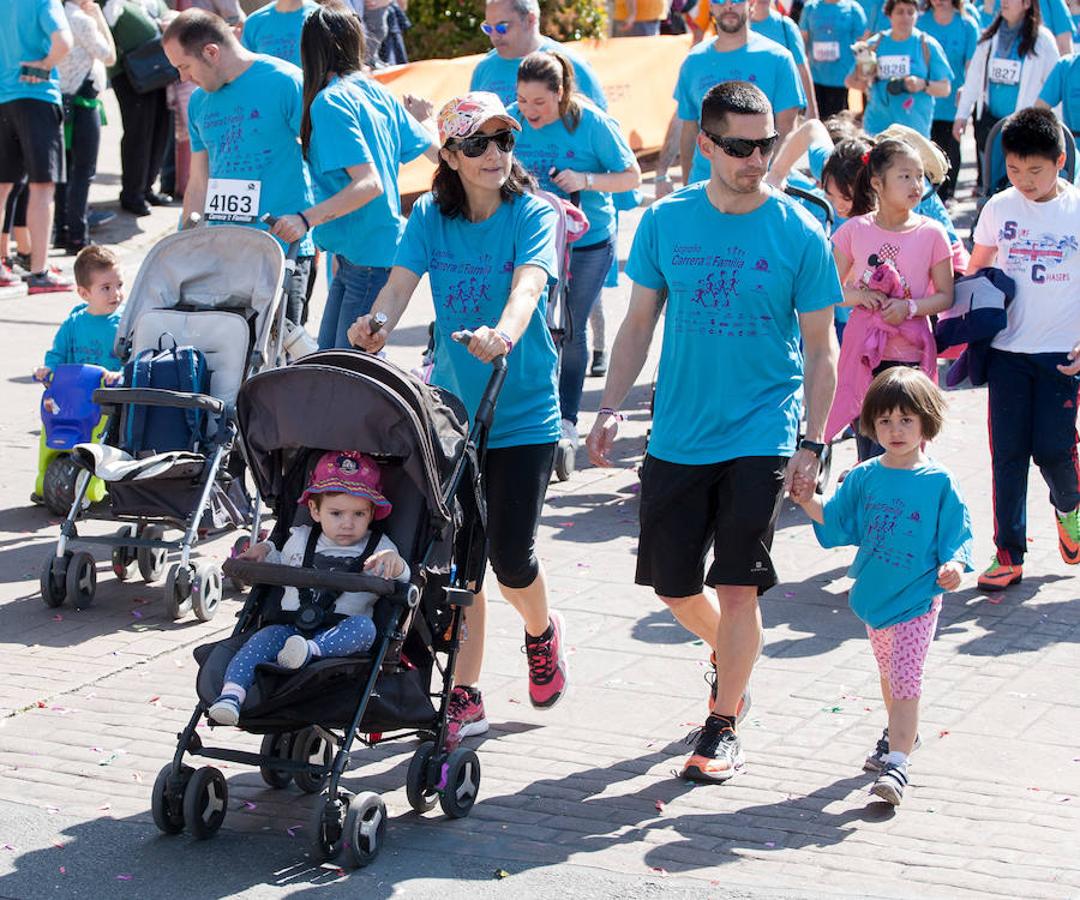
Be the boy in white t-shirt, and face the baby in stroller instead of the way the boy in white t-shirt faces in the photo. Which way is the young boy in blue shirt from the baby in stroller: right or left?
right

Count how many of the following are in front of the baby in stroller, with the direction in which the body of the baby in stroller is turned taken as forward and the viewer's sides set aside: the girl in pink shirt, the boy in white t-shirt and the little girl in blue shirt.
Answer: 0

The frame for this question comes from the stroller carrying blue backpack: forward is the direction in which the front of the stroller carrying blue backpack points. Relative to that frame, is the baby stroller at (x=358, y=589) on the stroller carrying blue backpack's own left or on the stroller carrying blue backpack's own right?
on the stroller carrying blue backpack's own left

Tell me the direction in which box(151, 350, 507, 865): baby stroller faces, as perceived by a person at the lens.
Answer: facing the viewer and to the left of the viewer

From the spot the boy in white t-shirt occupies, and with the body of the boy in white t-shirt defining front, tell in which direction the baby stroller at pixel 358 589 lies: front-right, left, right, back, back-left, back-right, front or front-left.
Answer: front-right

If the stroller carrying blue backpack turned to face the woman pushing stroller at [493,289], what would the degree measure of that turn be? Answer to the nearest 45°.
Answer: approximately 90° to its left

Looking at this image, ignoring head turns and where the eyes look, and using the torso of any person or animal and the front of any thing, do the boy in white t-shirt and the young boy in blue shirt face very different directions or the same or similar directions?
same or similar directions

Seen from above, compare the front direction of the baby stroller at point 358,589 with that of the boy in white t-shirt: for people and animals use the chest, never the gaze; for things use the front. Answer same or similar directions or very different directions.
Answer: same or similar directions

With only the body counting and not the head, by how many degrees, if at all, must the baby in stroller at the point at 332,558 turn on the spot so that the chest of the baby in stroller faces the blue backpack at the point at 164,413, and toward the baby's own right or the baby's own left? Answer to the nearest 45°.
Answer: approximately 135° to the baby's own right

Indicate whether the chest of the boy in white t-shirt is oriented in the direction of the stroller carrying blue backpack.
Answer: no

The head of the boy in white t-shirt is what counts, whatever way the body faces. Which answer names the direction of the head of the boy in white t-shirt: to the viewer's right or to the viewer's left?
to the viewer's left

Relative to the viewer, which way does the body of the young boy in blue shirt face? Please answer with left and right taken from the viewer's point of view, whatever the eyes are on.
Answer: facing the viewer

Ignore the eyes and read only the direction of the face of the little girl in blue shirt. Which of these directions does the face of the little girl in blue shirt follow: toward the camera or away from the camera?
toward the camera

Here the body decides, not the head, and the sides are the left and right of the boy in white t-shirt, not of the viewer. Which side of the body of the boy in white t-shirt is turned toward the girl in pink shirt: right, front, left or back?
right

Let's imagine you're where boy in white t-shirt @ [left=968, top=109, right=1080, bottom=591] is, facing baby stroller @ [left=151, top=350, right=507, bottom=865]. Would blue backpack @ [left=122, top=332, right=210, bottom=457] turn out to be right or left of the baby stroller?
right

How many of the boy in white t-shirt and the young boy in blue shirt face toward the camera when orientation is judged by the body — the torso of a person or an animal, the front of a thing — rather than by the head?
2

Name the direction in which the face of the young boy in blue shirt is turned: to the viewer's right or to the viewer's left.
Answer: to the viewer's right

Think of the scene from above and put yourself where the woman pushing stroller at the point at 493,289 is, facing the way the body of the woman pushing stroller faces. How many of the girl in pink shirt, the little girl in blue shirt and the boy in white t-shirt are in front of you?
0

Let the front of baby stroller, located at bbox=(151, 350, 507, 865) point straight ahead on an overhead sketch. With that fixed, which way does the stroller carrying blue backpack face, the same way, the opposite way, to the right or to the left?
the same way

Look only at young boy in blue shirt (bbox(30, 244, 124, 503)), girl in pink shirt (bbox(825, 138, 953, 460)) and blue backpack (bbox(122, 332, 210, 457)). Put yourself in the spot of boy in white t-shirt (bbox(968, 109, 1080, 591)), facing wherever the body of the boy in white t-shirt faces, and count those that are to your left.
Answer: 0
